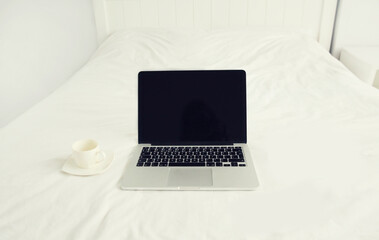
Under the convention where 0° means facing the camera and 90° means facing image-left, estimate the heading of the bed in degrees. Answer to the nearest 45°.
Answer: approximately 0°

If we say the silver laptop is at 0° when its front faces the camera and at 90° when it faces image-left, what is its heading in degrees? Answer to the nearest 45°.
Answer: approximately 0°
